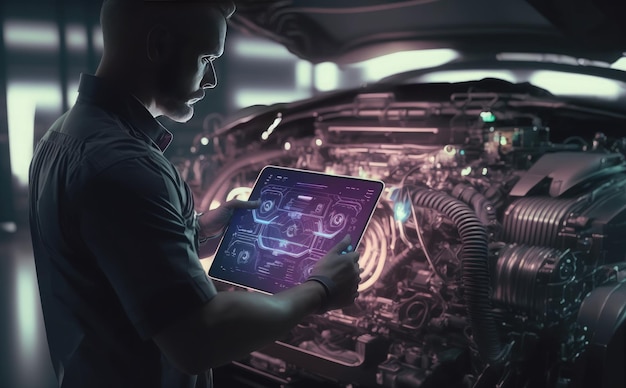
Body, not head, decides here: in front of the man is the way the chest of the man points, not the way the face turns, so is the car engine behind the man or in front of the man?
in front

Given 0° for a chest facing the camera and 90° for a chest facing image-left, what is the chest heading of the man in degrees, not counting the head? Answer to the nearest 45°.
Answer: approximately 225°

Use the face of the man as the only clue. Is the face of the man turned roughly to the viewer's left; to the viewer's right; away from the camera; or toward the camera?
to the viewer's right
